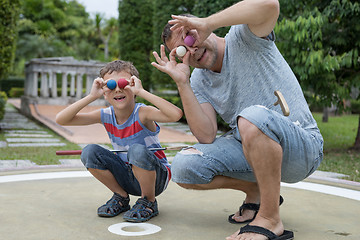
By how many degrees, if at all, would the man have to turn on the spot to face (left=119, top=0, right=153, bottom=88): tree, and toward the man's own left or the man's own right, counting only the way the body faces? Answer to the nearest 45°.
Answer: approximately 135° to the man's own right

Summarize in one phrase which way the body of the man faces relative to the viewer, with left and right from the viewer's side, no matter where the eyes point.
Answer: facing the viewer and to the left of the viewer

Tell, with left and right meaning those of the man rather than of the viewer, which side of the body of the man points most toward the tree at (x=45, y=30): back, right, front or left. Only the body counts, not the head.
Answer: right

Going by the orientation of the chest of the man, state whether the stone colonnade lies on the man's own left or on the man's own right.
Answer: on the man's own right

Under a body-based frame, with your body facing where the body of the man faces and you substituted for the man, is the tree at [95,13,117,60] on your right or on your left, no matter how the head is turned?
on your right

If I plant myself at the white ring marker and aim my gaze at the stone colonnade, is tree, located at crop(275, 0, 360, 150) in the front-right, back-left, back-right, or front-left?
front-right

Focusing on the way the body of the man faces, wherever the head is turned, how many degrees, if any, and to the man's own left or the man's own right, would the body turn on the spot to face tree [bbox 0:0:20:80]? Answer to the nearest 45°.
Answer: approximately 90° to the man's own right

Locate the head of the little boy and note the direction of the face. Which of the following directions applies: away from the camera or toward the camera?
toward the camera

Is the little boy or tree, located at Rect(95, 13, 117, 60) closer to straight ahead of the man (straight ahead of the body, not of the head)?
the little boy
